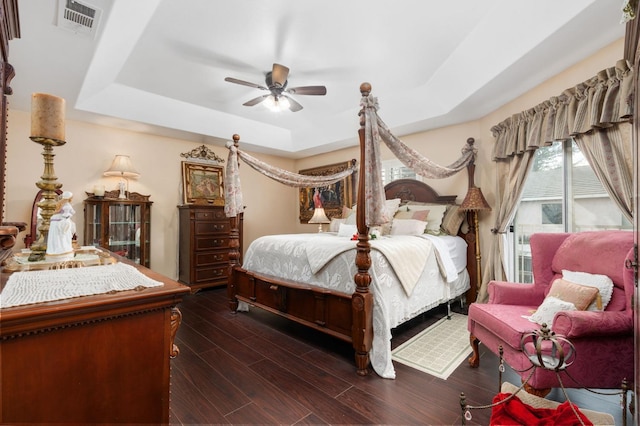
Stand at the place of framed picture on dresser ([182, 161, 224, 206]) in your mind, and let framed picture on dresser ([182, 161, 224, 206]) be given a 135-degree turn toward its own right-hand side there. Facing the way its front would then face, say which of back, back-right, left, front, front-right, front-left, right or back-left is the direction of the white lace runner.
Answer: left

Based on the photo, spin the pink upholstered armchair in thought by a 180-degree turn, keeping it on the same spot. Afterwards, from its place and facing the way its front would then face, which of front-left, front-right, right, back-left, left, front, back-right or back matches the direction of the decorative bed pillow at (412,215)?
left

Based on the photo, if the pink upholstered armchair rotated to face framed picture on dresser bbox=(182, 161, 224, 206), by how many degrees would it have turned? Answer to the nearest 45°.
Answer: approximately 45° to its right

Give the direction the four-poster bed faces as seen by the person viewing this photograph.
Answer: facing the viewer and to the left of the viewer

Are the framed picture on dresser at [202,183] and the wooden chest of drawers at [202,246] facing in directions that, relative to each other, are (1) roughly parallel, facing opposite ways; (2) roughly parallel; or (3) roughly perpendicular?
roughly parallel

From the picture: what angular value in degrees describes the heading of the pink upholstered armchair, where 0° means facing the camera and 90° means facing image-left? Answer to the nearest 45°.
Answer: approximately 45°

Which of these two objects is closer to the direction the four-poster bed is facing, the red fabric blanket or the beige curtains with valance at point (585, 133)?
the red fabric blanket

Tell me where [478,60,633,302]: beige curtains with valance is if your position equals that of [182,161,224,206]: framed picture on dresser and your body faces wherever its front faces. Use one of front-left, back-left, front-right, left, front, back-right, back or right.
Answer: front

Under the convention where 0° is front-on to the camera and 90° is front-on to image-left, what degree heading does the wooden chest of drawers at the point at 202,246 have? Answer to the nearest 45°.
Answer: approximately 315°

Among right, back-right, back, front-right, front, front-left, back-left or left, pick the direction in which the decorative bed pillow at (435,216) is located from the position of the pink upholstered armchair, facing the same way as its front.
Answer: right

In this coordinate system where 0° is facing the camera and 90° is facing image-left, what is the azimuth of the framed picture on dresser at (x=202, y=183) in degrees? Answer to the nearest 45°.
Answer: approximately 315°

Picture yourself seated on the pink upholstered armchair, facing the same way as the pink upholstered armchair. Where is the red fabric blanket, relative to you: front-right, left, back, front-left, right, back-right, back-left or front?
front-left

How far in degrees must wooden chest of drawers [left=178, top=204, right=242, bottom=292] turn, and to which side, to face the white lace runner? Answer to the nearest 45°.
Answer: approximately 45° to its right

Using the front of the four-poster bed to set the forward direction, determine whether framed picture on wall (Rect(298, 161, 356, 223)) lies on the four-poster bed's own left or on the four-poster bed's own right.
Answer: on the four-poster bed's own right

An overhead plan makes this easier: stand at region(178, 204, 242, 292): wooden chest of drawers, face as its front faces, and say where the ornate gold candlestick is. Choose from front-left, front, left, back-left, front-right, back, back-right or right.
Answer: front-right

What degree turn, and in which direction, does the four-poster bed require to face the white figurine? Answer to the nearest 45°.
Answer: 0° — it already faces it

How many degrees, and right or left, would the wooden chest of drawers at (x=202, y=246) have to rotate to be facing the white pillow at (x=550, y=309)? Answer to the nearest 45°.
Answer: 0° — it already faces it
